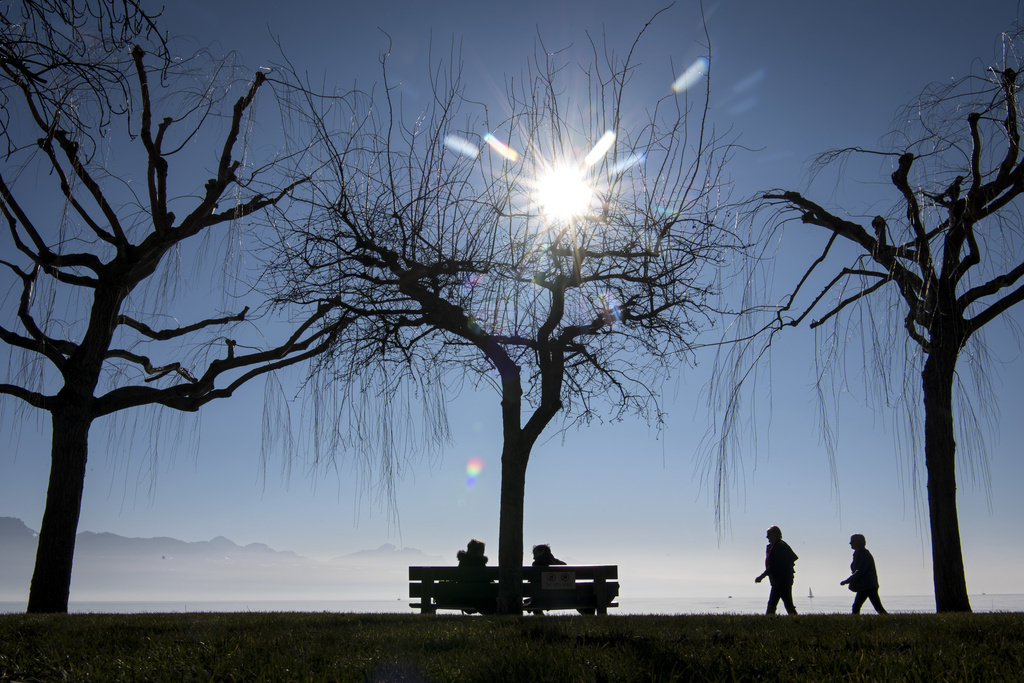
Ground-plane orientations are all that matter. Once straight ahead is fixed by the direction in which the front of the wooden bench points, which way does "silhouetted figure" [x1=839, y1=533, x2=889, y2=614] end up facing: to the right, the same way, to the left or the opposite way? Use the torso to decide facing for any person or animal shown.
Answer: to the left

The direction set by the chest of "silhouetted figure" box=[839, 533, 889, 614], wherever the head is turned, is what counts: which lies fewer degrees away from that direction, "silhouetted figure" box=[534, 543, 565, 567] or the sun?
the silhouetted figure

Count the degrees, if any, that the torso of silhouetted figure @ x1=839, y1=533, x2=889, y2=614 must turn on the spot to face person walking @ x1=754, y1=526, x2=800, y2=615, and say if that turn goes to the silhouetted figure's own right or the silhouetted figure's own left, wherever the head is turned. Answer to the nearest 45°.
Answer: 0° — they already face them

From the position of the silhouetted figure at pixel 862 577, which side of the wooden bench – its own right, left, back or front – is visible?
right

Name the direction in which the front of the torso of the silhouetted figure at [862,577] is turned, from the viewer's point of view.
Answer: to the viewer's left

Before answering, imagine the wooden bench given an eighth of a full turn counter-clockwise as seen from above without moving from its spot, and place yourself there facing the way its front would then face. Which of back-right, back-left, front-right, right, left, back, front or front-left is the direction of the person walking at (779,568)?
back-right

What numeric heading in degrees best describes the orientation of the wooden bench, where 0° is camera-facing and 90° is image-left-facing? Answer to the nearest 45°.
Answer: approximately 180°

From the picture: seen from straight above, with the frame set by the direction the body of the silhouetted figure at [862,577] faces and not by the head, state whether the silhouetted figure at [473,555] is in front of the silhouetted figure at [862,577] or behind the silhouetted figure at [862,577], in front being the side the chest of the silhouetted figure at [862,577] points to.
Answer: in front

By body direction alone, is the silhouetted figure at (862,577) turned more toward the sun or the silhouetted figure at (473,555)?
the silhouetted figure

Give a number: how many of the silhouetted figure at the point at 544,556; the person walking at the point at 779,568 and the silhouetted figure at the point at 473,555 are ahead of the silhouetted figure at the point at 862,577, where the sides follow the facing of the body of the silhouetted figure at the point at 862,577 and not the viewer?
3

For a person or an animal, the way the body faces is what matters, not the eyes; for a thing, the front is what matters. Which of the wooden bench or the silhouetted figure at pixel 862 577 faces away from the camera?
the wooden bench

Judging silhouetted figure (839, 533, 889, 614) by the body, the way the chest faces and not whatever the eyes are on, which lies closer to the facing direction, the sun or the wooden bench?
the wooden bench

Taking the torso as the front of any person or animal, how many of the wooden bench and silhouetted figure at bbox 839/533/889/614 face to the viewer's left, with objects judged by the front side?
1

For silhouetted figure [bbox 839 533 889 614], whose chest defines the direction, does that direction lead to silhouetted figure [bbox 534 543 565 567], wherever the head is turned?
yes

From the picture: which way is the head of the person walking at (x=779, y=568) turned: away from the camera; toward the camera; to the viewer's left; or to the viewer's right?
to the viewer's left
